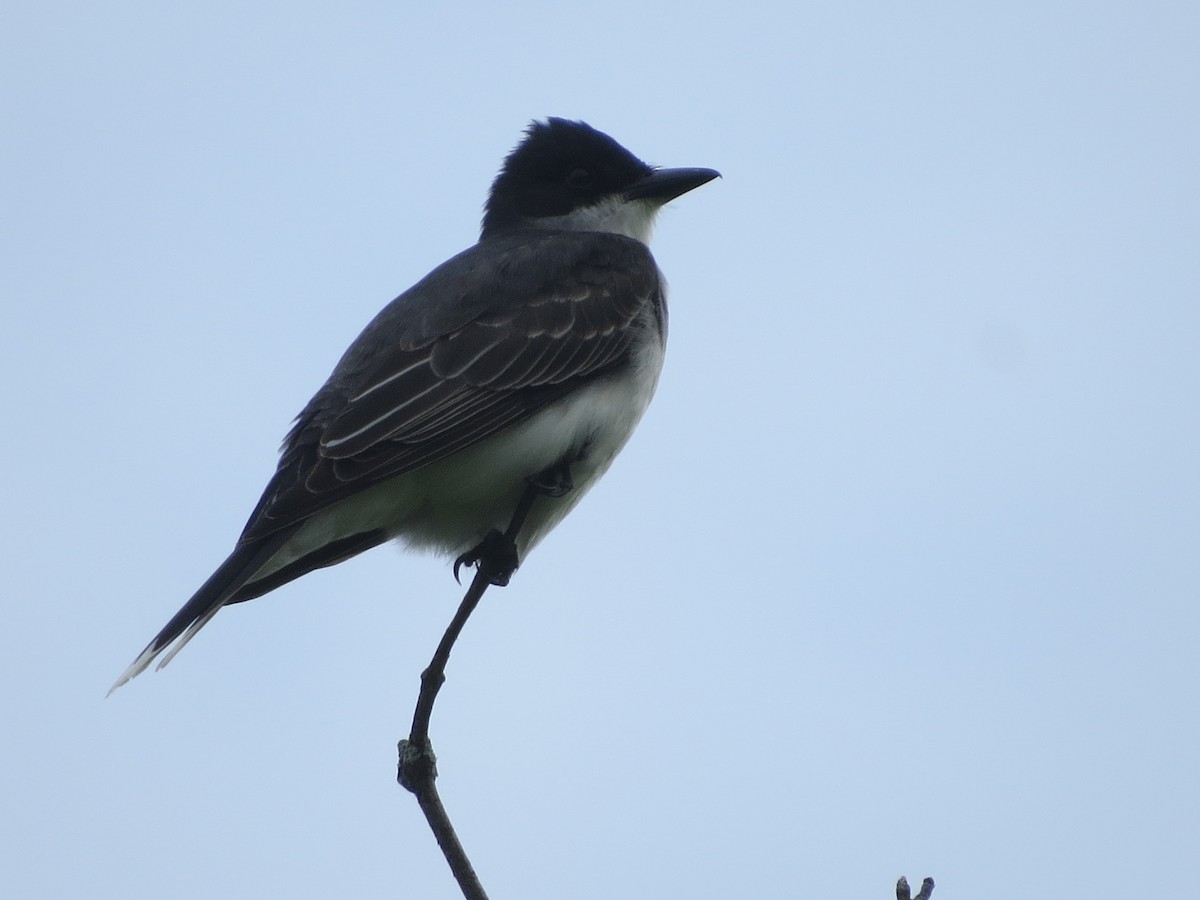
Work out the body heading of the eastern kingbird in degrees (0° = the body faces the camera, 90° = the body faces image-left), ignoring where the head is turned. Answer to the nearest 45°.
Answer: approximately 270°
